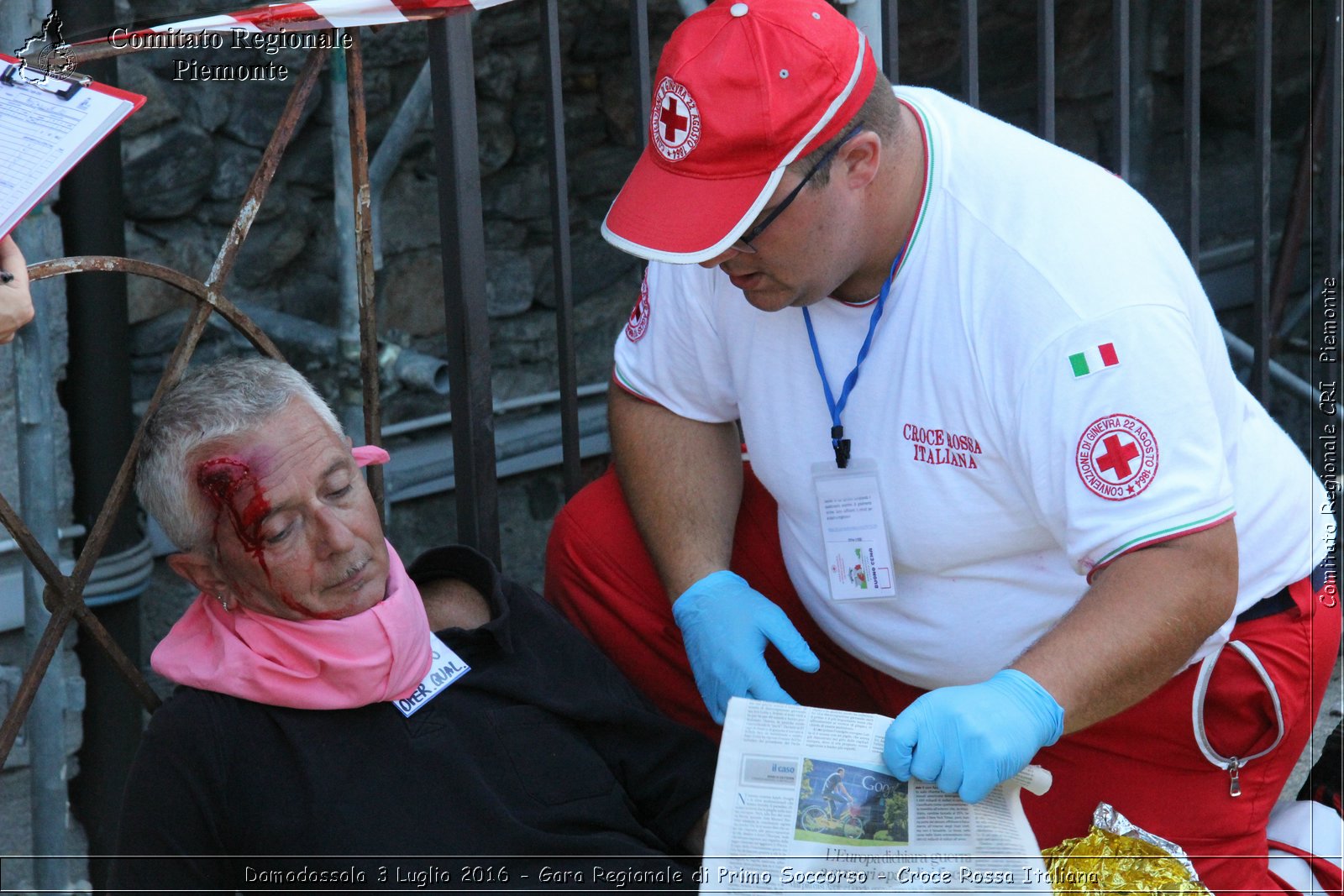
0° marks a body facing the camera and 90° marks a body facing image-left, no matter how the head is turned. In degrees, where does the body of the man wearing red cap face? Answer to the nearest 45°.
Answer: approximately 45°

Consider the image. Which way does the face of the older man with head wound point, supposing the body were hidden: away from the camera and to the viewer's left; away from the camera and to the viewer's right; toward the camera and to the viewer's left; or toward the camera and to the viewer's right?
toward the camera and to the viewer's right
